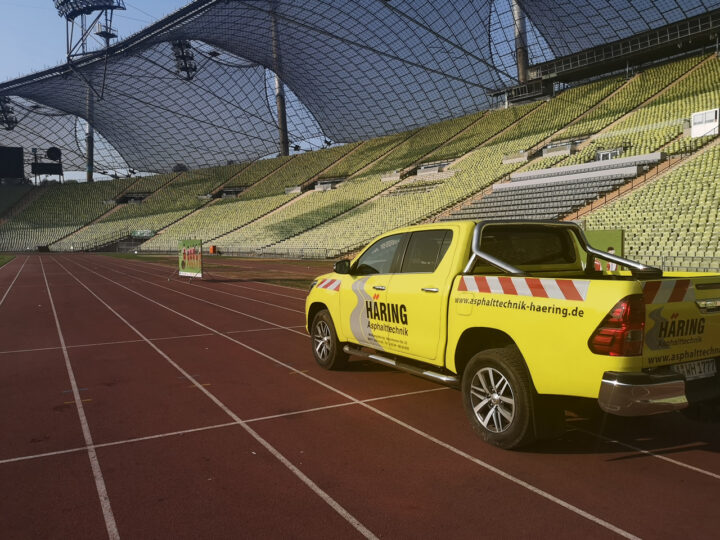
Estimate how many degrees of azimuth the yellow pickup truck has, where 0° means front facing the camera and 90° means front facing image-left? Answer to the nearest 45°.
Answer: approximately 135°

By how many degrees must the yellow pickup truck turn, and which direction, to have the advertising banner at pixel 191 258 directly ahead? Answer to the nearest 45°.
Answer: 0° — it already faces it

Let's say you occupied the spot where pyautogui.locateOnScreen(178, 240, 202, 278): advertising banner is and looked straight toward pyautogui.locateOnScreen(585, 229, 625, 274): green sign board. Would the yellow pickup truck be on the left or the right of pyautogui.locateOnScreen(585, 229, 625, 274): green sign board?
right

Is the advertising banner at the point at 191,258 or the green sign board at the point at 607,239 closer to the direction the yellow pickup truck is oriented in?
the advertising banner

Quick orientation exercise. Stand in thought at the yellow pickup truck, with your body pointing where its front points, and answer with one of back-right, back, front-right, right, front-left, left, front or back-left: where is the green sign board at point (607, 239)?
front-right

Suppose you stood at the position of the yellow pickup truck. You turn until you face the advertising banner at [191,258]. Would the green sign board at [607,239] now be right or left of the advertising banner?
right
